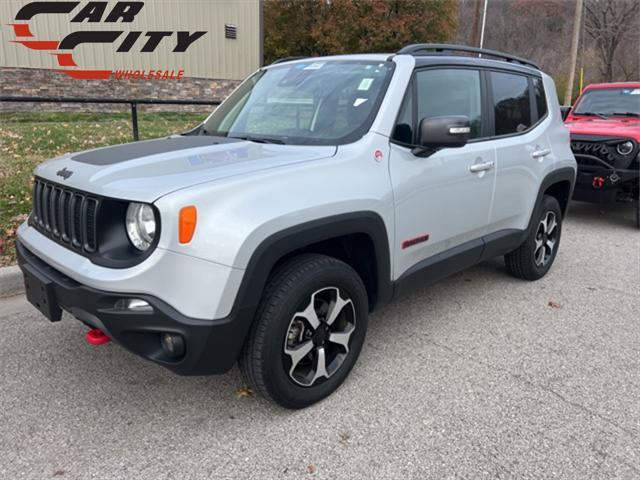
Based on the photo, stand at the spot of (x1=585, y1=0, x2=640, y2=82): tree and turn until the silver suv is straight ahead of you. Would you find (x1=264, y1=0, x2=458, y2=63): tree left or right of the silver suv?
right

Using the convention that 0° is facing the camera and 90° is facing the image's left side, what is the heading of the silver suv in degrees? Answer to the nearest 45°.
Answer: approximately 45°

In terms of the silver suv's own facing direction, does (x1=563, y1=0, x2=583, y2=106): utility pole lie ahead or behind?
behind

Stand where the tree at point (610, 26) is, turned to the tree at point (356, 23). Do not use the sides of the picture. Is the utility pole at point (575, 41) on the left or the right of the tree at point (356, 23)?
left

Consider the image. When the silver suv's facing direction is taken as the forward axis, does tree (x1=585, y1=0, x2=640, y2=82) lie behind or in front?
behind

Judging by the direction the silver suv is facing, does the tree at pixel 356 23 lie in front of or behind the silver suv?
behind
